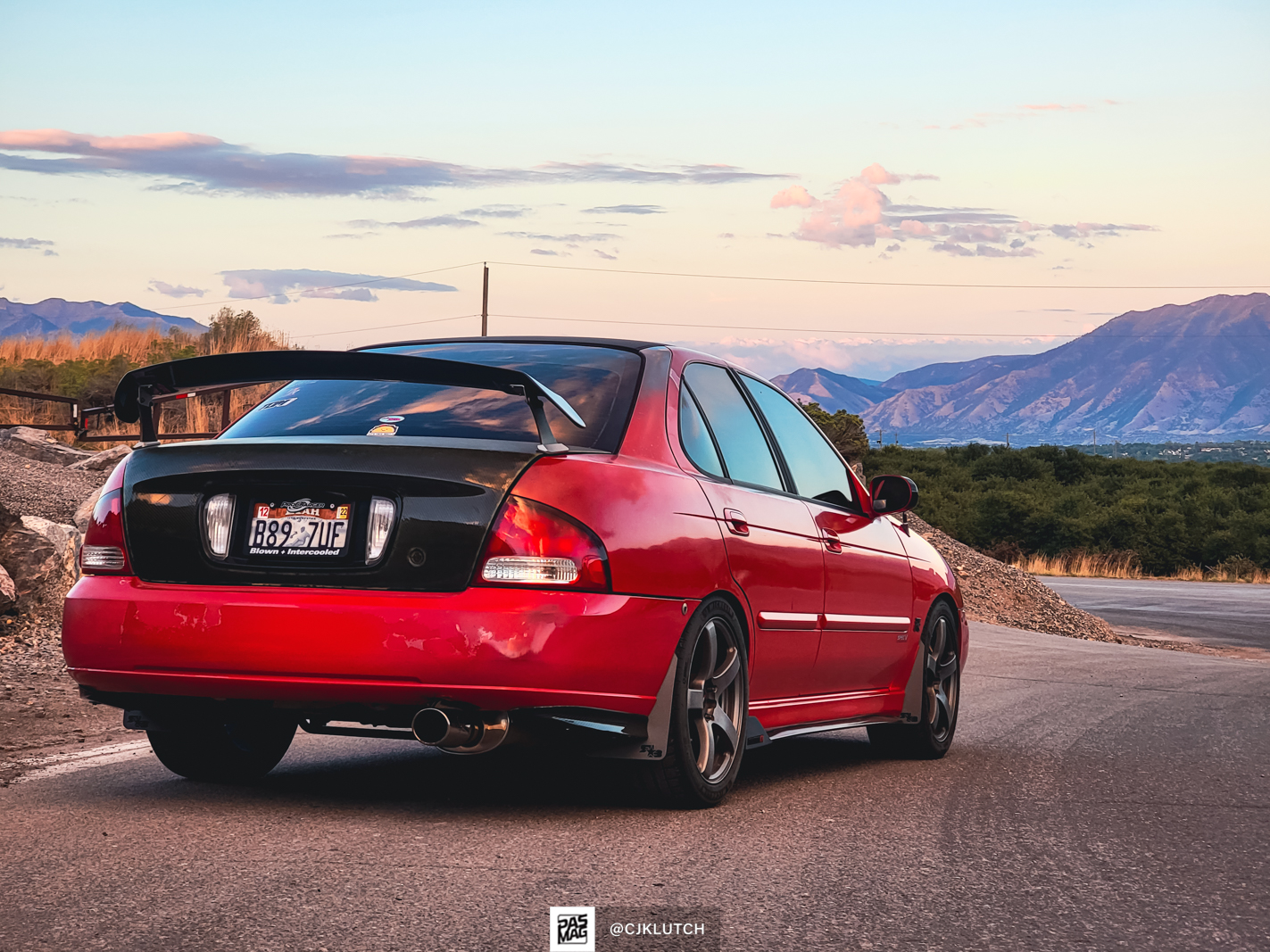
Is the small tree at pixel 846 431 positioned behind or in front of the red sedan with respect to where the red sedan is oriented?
in front

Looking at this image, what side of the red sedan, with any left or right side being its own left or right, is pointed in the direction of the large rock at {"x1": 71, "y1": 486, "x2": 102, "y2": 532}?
left

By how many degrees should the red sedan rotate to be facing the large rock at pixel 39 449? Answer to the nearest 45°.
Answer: approximately 45° to its left

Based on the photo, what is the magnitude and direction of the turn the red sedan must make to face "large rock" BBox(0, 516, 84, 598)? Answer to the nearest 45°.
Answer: approximately 90° to its left

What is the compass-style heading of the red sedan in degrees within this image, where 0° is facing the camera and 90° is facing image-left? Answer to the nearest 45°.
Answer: approximately 225°

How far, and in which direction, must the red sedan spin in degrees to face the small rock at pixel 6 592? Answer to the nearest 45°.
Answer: approximately 90° to its left
